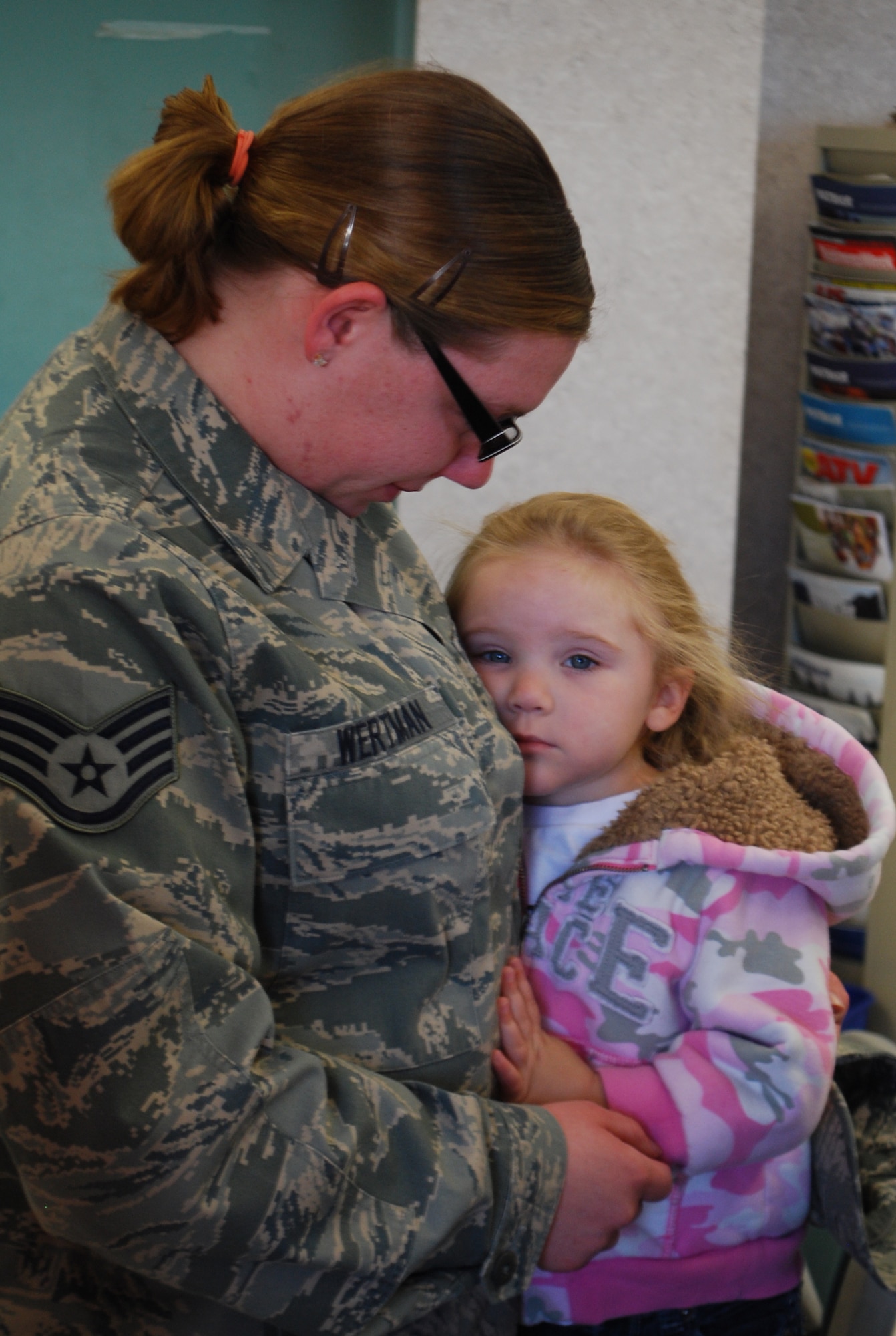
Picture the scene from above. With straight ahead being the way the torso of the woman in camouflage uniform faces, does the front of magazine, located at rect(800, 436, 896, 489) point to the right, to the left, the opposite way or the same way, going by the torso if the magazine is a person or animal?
to the right

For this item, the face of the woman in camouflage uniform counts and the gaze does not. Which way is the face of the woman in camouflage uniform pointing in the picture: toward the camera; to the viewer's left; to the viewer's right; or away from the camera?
to the viewer's right

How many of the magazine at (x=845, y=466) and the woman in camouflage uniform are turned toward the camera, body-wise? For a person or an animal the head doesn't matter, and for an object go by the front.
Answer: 1

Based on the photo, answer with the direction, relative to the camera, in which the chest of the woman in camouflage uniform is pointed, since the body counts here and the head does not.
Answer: to the viewer's right

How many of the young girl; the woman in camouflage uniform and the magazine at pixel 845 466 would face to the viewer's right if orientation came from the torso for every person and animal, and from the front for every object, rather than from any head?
1

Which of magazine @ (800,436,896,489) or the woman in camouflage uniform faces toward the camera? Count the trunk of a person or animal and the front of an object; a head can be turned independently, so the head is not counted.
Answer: the magazine

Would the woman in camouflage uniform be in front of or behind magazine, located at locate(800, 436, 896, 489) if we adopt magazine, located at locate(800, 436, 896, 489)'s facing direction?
in front

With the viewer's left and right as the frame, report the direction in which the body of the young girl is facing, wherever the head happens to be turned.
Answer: facing the viewer and to the left of the viewer

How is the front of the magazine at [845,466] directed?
toward the camera
